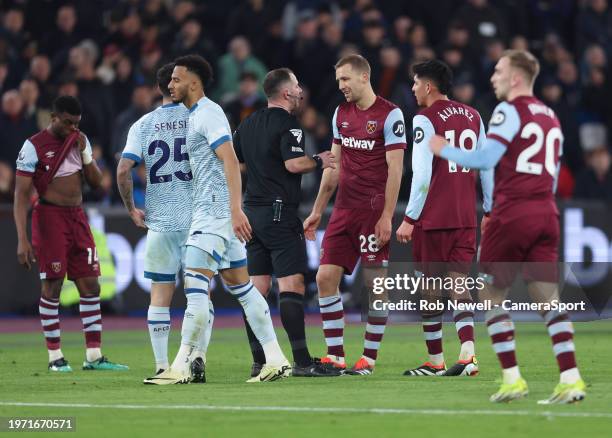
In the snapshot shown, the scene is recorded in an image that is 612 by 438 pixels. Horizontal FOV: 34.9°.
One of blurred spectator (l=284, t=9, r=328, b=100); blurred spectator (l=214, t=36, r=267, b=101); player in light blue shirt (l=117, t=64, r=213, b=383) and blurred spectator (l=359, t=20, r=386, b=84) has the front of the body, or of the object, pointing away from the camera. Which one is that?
the player in light blue shirt

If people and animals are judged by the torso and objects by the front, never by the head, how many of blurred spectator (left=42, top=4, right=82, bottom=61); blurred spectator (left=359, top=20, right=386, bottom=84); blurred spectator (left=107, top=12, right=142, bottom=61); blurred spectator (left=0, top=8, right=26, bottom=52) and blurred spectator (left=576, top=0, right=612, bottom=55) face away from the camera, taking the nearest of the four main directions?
0

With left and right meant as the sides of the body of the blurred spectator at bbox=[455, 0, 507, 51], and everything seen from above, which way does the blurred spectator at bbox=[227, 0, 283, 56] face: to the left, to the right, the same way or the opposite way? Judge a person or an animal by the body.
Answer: the same way

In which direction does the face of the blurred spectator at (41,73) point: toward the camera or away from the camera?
toward the camera

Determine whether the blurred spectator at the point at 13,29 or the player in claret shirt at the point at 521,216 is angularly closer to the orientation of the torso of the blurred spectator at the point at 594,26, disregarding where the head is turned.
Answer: the player in claret shirt

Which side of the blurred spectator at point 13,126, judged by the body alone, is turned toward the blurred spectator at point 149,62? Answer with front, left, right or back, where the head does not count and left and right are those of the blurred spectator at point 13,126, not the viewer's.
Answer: left

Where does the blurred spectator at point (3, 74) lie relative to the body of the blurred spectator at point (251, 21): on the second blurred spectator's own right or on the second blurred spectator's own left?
on the second blurred spectator's own right

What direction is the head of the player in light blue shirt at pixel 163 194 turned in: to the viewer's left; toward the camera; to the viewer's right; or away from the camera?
away from the camera

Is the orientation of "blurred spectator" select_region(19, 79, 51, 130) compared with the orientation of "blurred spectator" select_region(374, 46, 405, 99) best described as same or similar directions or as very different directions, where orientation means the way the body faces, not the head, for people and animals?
same or similar directions

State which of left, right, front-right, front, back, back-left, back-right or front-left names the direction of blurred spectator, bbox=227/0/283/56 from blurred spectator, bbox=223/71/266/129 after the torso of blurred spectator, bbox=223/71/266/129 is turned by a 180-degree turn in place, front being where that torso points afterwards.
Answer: front

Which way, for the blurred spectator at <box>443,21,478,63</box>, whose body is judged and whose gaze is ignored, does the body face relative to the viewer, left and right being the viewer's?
facing the viewer

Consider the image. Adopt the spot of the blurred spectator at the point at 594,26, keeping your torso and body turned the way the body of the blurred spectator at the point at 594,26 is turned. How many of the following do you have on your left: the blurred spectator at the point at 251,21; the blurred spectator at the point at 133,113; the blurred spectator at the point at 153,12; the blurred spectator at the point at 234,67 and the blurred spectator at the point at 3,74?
0

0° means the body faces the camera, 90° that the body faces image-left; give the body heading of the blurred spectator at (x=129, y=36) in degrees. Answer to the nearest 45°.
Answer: approximately 0°

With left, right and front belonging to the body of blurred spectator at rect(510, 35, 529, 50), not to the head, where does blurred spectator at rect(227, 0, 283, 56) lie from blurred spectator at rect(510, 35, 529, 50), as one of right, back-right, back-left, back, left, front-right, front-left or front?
right

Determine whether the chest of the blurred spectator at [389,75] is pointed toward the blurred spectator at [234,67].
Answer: no

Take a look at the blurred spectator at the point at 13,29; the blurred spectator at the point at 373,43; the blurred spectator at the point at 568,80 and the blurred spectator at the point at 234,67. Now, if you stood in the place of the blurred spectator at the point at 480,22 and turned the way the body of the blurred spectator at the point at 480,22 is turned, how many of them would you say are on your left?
1

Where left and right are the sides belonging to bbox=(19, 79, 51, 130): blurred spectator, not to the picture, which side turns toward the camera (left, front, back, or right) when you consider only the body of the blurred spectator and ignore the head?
front
